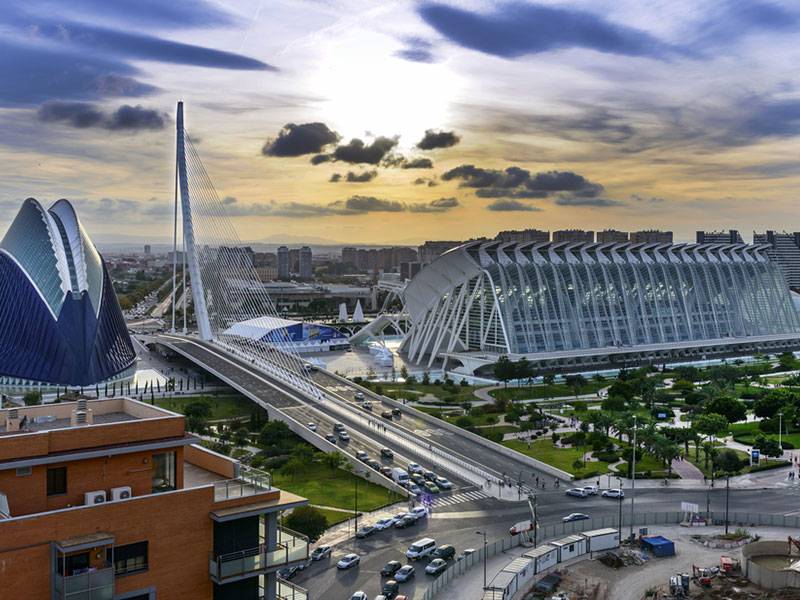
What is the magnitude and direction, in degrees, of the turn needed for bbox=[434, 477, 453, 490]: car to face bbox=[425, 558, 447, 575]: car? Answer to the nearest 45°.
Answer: approximately 45° to its right

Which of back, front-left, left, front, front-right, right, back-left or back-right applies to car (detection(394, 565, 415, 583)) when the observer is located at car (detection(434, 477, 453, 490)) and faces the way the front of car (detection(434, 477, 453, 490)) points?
front-right

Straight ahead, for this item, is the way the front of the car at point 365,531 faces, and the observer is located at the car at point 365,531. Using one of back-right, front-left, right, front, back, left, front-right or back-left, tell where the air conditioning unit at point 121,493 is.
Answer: front-left

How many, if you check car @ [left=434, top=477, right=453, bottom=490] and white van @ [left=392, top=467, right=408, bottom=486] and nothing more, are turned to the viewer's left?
0

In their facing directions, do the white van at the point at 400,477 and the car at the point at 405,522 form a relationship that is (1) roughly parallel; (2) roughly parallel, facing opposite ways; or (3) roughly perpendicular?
roughly perpendicular

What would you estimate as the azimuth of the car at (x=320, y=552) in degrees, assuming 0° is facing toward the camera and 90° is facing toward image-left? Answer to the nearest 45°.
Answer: approximately 45°

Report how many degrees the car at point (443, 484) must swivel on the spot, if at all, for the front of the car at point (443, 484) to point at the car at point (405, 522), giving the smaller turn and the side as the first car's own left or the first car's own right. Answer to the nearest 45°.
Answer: approximately 45° to the first car's own right

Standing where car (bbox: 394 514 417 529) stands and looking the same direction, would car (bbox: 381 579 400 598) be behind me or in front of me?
in front

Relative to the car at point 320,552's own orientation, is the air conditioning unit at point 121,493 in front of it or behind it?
in front

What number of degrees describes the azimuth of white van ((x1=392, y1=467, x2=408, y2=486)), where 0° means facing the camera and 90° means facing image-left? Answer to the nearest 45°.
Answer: approximately 315°

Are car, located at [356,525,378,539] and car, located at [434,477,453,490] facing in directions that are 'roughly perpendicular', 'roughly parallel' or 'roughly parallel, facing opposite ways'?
roughly perpendicular
